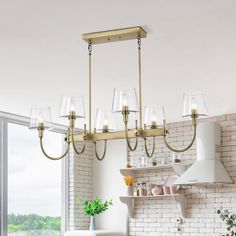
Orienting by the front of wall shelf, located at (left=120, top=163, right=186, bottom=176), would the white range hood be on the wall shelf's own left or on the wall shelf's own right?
on the wall shelf's own left

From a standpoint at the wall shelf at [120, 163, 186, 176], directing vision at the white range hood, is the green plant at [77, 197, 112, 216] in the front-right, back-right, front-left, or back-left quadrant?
back-right

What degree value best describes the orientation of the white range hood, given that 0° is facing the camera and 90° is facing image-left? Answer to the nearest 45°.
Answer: approximately 45°

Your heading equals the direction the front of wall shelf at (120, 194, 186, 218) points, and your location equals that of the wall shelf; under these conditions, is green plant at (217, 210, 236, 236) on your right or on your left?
on your left
